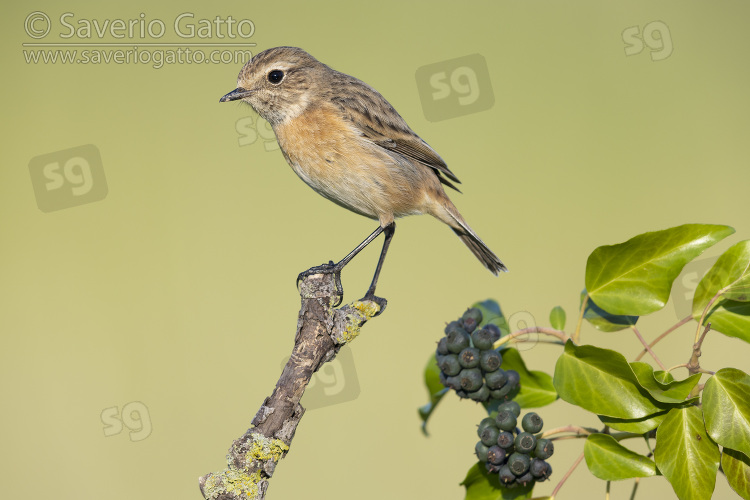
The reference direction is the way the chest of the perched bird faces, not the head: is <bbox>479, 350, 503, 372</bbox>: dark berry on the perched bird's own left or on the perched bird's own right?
on the perched bird's own left

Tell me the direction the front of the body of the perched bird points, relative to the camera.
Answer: to the viewer's left
